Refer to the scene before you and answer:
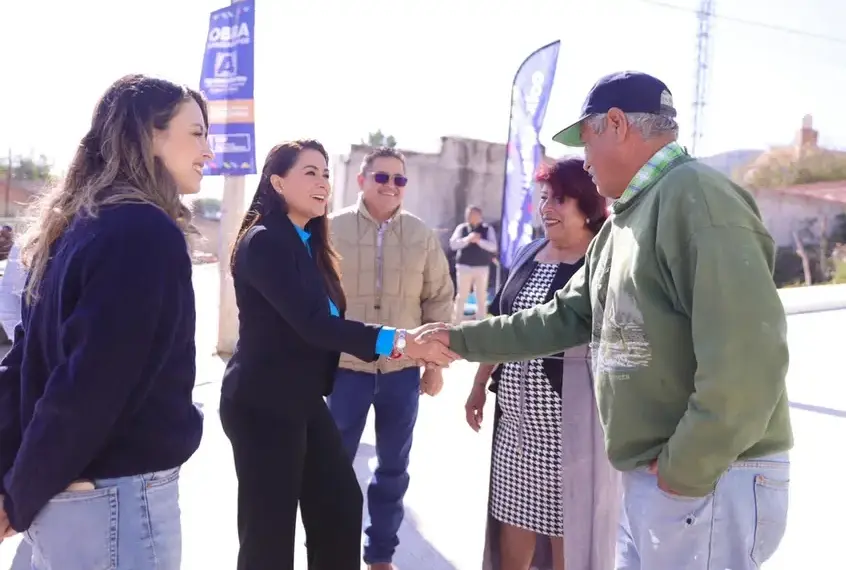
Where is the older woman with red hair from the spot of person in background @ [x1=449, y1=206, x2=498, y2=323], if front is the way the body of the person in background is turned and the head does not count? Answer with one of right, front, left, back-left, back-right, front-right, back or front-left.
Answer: front

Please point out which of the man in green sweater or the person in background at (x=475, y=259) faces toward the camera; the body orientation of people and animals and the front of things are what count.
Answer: the person in background

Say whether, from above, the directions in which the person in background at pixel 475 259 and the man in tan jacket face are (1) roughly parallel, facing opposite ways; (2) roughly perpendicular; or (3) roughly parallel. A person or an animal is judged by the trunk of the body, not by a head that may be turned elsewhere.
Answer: roughly parallel

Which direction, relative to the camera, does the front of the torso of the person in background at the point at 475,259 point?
toward the camera

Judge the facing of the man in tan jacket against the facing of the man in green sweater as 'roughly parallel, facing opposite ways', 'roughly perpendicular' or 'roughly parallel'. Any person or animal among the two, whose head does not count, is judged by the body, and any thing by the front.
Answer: roughly perpendicular

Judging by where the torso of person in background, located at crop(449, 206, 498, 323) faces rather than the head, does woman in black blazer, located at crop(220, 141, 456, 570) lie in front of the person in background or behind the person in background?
in front

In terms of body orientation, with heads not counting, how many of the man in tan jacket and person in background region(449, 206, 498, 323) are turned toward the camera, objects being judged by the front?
2

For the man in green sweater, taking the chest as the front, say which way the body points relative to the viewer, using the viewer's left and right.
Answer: facing to the left of the viewer

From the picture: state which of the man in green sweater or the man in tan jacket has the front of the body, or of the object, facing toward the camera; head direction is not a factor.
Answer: the man in tan jacket

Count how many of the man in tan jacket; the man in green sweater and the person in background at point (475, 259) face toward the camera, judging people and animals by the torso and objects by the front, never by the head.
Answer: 2

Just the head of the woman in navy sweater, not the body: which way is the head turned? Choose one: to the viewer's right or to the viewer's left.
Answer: to the viewer's right

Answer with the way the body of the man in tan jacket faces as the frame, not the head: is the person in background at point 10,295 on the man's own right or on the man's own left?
on the man's own right

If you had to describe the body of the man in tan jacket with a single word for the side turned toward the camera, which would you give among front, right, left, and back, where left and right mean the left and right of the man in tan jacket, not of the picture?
front
